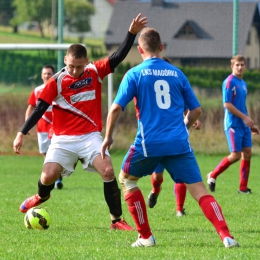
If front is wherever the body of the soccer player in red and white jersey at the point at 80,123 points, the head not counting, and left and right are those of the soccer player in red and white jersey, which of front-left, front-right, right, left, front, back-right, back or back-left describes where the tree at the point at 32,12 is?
back

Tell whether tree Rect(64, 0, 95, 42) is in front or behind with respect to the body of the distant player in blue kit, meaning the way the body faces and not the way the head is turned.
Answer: behind

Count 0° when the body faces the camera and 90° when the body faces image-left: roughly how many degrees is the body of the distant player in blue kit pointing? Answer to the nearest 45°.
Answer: approximately 315°

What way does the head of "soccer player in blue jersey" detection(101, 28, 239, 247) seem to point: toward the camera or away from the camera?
away from the camera

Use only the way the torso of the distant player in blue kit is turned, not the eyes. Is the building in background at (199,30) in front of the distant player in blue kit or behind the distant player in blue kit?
behind

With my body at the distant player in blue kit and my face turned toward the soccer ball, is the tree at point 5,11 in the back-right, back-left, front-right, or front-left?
back-right

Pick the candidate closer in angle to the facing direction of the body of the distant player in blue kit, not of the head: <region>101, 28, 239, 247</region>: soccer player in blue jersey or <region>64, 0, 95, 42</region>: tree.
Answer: the soccer player in blue jersey

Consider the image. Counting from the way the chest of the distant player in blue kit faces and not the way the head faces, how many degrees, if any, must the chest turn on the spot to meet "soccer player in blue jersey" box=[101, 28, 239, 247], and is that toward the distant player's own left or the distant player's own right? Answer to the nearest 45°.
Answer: approximately 45° to the distant player's own right

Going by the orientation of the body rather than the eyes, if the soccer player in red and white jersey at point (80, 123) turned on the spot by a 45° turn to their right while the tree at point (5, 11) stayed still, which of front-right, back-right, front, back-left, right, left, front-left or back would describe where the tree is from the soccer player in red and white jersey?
back-right

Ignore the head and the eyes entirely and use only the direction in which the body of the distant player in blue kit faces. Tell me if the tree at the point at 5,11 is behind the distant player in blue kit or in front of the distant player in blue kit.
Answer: behind

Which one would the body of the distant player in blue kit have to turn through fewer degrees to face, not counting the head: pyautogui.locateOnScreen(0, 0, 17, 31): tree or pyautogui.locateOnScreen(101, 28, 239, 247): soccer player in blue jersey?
the soccer player in blue jersey

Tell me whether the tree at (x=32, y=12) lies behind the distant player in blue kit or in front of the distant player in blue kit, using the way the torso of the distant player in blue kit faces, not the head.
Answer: behind
